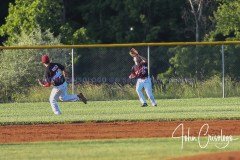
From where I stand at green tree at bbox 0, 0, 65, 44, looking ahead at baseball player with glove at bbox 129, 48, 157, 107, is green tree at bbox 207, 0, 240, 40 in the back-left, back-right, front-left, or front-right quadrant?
front-left

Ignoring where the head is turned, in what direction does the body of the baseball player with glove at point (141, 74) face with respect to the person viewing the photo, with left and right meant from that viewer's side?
facing the viewer and to the left of the viewer

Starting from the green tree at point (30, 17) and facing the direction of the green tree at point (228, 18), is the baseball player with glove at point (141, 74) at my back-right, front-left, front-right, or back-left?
front-right

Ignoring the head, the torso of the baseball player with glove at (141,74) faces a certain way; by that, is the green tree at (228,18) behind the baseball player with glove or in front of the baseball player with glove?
behind

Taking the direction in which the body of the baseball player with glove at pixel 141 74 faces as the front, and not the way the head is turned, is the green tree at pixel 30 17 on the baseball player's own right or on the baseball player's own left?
on the baseball player's own right

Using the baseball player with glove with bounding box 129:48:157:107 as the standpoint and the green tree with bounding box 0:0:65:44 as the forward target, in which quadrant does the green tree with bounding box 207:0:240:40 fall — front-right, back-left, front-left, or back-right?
front-right

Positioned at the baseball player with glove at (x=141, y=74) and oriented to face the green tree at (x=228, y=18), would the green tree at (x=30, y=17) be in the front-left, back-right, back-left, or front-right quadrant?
front-left

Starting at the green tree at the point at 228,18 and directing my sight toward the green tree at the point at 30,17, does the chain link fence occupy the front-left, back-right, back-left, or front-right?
front-left
